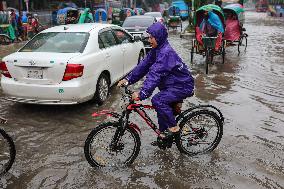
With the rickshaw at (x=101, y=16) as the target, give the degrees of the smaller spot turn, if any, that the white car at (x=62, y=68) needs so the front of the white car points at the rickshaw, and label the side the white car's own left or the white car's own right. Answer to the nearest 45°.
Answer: approximately 45° to the white car's own left

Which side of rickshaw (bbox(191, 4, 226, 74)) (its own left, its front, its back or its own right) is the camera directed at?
front

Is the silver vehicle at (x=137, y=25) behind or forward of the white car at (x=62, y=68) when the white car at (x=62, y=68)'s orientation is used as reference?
forward

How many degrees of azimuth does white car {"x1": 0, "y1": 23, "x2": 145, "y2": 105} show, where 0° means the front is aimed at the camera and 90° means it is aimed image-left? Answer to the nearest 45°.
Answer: approximately 225°

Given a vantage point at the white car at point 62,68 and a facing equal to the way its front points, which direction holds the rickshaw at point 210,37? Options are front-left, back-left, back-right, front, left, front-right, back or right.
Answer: front
